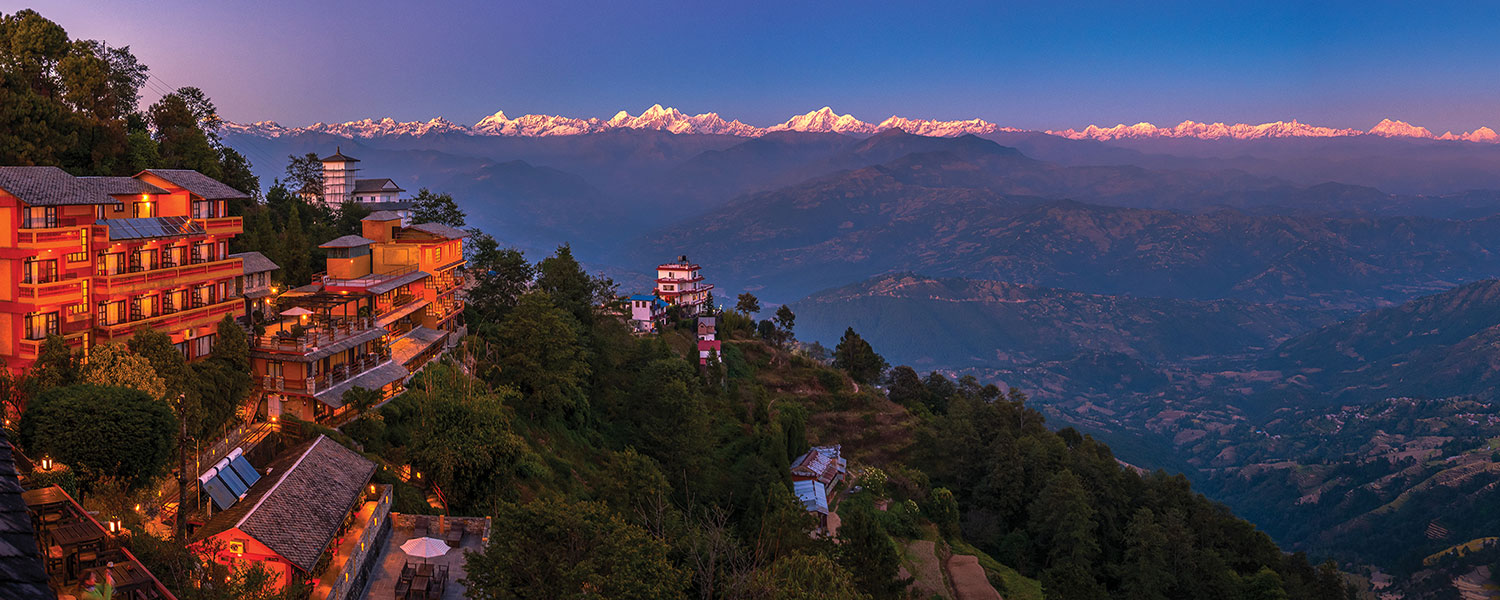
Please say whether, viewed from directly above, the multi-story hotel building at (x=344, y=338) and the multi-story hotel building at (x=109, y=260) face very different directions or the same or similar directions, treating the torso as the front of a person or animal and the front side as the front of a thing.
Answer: same or similar directions

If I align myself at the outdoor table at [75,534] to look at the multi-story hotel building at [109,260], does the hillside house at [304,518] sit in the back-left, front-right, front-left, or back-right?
front-right

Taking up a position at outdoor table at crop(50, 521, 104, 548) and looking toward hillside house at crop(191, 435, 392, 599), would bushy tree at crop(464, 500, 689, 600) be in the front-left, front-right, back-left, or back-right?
front-right

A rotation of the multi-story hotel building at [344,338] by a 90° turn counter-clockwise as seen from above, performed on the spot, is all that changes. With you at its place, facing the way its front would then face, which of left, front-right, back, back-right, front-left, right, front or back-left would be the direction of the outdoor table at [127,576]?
back-right

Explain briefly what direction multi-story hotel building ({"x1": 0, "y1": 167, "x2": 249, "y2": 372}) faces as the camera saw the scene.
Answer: facing the viewer and to the right of the viewer

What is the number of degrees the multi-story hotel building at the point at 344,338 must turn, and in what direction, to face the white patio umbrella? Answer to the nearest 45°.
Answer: approximately 45° to its right

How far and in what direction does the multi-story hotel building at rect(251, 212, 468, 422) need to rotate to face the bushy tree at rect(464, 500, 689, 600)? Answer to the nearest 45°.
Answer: approximately 45° to its right

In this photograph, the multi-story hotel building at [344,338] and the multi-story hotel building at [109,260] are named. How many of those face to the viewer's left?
0

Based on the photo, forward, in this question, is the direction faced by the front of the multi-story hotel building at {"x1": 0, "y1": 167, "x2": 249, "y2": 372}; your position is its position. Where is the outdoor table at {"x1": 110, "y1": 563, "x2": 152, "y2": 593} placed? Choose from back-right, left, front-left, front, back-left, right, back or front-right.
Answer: front-right
